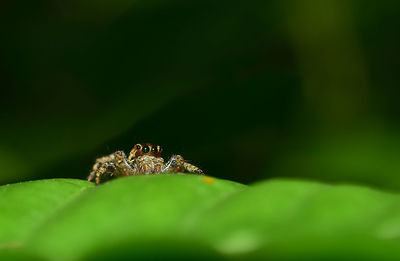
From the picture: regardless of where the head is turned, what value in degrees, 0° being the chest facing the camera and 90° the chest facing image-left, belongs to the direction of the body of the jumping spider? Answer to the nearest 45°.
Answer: approximately 0°
